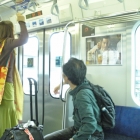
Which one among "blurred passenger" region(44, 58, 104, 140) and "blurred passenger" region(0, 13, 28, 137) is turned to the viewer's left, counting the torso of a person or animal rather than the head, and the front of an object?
"blurred passenger" region(44, 58, 104, 140)

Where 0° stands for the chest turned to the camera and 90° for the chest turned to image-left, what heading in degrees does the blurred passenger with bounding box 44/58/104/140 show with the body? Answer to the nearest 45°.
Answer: approximately 90°

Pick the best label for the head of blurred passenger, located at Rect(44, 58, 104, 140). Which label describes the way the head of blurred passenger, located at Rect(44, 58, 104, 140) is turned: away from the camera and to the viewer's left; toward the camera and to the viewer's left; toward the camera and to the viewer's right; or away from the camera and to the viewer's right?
away from the camera and to the viewer's left

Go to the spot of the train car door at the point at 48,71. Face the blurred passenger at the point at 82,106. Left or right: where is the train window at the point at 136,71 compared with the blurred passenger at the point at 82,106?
left

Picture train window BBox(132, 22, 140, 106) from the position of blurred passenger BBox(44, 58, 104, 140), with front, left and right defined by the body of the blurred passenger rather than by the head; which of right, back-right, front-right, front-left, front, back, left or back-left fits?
back-right

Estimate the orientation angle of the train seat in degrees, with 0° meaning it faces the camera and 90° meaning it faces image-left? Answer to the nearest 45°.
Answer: approximately 45°

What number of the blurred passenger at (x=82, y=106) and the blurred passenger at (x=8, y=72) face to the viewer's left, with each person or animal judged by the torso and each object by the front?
1
